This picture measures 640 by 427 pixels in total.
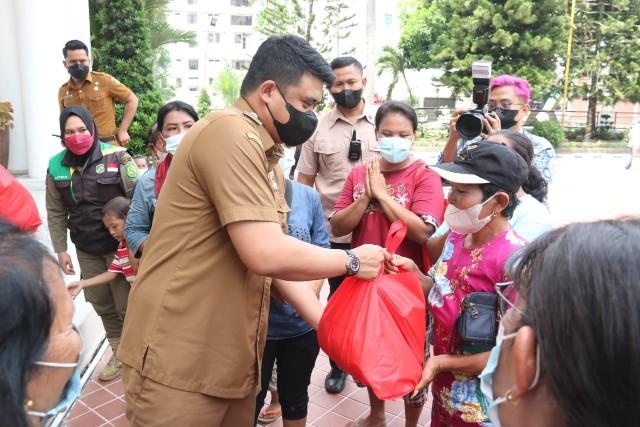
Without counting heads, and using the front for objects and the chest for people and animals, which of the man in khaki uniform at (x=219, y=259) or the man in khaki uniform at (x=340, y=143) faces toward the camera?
the man in khaki uniform at (x=340, y=143)

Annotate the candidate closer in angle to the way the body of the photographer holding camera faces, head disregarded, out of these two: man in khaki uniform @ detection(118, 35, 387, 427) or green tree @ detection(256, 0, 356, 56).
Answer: the man in khaki uniform

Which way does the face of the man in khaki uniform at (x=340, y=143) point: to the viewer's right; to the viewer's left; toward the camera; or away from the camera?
toward the camera

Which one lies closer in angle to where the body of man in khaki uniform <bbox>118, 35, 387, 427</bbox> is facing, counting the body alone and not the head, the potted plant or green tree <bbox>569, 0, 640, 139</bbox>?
the green tree

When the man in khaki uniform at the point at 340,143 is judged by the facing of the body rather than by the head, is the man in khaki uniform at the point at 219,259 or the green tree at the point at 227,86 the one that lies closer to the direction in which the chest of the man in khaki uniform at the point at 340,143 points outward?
the man in khaki uniform

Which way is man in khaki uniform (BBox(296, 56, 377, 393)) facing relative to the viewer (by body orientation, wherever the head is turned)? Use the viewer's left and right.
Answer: facing the viewer

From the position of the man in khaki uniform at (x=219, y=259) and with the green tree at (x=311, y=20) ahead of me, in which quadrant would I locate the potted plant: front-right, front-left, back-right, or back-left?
front-left

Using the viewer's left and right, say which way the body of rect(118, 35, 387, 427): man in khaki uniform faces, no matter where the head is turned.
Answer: facing to the right of the viewer

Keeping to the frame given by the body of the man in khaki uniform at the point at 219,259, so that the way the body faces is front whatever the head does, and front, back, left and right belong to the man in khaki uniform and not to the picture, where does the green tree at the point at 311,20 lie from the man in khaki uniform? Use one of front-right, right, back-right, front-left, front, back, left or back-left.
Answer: left

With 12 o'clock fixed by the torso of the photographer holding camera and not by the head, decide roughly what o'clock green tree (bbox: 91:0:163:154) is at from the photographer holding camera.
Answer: The green tree is roughly at 3 o'clock from the photographer holding camera.

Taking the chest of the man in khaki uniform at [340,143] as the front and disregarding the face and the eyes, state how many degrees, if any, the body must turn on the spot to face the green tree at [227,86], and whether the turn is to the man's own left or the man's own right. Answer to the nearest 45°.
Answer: approximately 180°

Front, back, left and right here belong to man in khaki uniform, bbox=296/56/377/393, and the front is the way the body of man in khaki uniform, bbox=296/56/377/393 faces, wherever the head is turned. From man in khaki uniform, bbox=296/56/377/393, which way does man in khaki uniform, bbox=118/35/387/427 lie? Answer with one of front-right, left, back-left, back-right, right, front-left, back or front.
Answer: front
